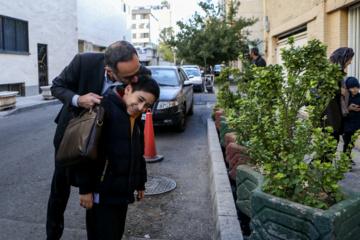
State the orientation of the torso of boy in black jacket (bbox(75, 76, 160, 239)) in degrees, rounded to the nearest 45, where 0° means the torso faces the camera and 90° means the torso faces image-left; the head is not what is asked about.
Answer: approximately 315°

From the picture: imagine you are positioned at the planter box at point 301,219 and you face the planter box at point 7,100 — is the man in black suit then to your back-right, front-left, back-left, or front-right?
front-left

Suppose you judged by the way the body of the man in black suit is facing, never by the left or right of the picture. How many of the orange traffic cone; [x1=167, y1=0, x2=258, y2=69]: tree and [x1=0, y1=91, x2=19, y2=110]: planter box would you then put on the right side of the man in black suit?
0

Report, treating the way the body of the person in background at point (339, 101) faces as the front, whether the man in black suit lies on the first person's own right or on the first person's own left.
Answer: on the first person's own right

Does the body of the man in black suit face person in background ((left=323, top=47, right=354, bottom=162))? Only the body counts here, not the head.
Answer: no

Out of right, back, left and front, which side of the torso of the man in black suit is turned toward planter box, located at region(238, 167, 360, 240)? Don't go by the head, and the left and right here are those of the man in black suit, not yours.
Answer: front

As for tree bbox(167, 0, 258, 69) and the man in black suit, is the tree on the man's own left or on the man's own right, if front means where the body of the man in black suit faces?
on the man's own left

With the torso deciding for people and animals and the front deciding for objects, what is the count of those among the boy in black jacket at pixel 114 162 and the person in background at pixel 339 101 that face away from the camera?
0

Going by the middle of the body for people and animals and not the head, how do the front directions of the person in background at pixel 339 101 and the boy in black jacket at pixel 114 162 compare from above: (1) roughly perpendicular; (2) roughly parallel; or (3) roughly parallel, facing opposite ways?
roughly parallel

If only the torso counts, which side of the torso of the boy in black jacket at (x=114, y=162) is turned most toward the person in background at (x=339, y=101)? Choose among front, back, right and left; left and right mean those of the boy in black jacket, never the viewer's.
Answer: left

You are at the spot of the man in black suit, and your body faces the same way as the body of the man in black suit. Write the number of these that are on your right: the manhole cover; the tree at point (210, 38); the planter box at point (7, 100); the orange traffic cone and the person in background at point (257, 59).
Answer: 0

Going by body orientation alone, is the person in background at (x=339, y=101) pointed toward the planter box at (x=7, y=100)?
no

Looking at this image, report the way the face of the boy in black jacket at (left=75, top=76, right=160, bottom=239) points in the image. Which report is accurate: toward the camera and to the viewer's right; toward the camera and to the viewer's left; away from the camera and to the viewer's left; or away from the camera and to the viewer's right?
toward the camera and to the viewer's right

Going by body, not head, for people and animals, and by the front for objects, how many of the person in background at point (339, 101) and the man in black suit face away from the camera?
0

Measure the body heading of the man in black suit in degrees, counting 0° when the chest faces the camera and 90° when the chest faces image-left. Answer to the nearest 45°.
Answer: approximately 315°
